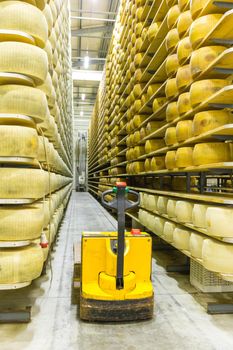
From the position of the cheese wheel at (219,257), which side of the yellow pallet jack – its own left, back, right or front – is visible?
left
